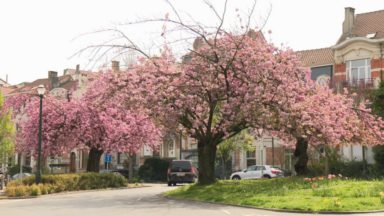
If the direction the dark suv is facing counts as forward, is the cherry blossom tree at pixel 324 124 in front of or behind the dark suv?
in front

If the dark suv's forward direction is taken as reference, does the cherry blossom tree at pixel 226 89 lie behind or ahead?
behind
